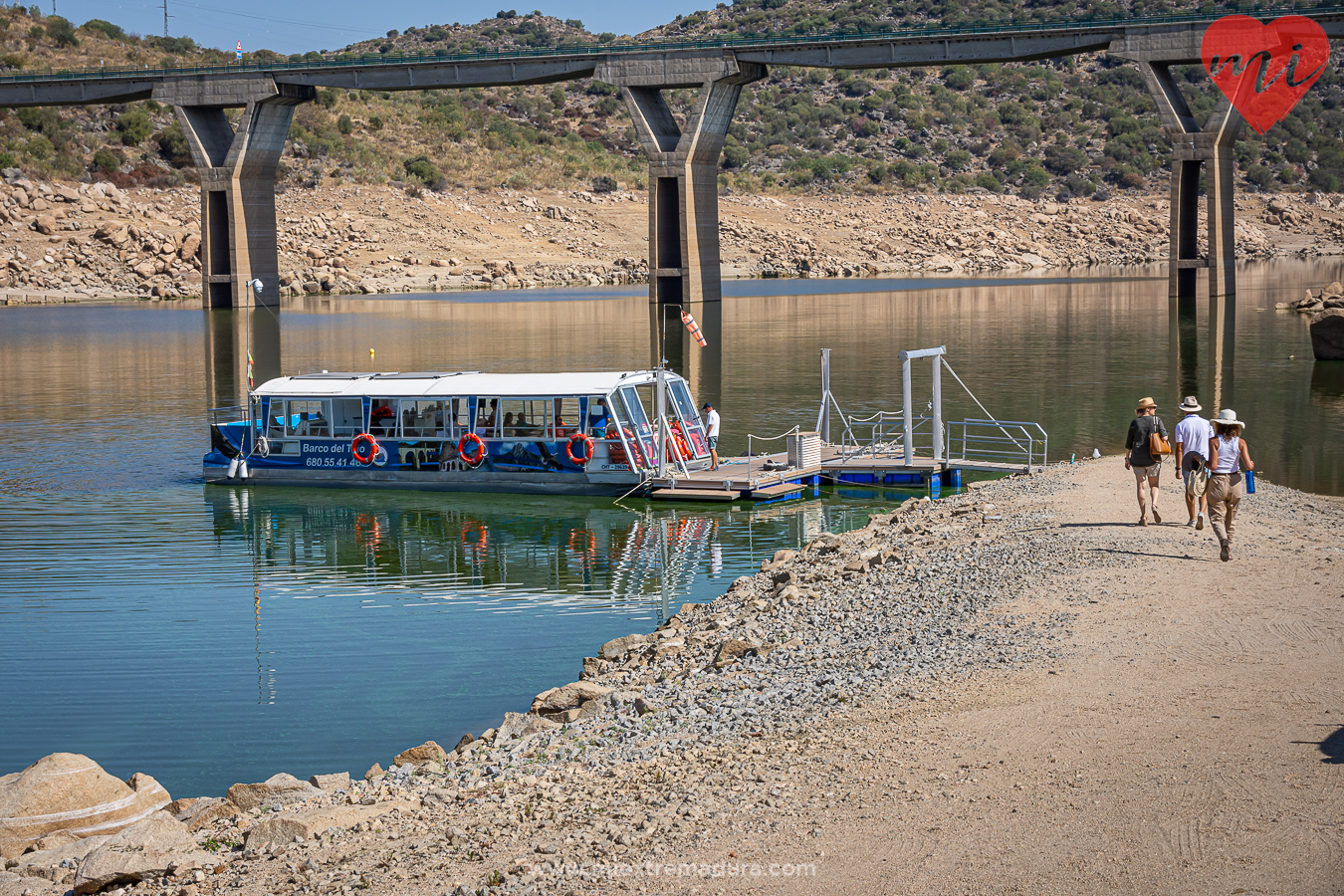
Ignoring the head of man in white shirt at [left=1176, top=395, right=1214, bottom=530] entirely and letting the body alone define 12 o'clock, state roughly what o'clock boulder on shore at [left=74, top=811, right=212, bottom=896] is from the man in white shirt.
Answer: The boulder on shore is roughly at 7 o'clock from the man in white shirt.

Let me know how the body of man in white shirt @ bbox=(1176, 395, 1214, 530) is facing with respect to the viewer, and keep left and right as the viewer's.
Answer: facing away from the viewer

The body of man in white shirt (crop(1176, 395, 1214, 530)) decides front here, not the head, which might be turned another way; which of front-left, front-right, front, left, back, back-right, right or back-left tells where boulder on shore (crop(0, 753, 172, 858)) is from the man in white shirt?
back-left

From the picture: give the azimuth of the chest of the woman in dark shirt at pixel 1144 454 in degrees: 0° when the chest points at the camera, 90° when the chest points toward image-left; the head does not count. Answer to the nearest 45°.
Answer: approximately 180°

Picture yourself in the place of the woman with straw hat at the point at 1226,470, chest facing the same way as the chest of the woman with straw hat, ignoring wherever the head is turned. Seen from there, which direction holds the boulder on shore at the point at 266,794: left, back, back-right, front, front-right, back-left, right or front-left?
back-left

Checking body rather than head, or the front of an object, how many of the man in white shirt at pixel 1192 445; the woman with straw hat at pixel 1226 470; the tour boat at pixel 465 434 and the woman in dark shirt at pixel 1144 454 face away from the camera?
3

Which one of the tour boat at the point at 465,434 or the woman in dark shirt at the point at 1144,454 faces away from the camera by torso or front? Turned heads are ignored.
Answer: the woman in dark shirt

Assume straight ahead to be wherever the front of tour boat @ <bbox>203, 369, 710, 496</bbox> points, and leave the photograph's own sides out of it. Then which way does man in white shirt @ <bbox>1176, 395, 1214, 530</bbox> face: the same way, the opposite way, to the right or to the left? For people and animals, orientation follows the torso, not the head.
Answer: to the left

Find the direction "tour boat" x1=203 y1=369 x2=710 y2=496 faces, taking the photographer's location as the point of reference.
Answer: facing the viewer and to the right of the viewer

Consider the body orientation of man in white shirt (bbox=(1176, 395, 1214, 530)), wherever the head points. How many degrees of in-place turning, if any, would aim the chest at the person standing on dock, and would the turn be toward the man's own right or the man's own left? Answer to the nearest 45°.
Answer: approximately 45° to the man's own left

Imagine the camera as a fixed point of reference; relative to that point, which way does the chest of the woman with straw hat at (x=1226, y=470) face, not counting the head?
away from the camera

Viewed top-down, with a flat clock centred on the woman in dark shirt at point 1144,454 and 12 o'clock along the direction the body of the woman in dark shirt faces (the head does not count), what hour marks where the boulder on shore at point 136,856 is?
The boulder on shore is roughly at 7 o'clock from the woman in dark shirt.

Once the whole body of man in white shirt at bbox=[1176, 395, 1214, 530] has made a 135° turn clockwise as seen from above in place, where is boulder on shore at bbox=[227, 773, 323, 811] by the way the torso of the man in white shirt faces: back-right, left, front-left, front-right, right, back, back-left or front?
right

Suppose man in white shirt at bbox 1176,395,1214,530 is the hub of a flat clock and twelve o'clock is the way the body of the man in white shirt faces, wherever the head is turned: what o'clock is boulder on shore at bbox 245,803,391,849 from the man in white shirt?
The boulder on shore is roughly at 7 o'clock from the man in white shirt.

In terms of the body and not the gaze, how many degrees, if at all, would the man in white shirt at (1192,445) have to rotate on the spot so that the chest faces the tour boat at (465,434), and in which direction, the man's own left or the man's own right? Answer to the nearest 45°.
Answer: approximately 45° to the man's own left

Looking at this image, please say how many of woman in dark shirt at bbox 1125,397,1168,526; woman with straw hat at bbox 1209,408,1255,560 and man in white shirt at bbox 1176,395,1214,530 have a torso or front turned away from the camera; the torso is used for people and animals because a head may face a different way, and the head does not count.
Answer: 3

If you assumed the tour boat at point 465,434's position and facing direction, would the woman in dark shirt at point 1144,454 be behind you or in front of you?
in front

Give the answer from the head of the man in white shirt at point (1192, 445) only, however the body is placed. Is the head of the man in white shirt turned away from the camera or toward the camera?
away from the camera

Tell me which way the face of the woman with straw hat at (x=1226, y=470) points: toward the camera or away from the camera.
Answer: away from the camera
